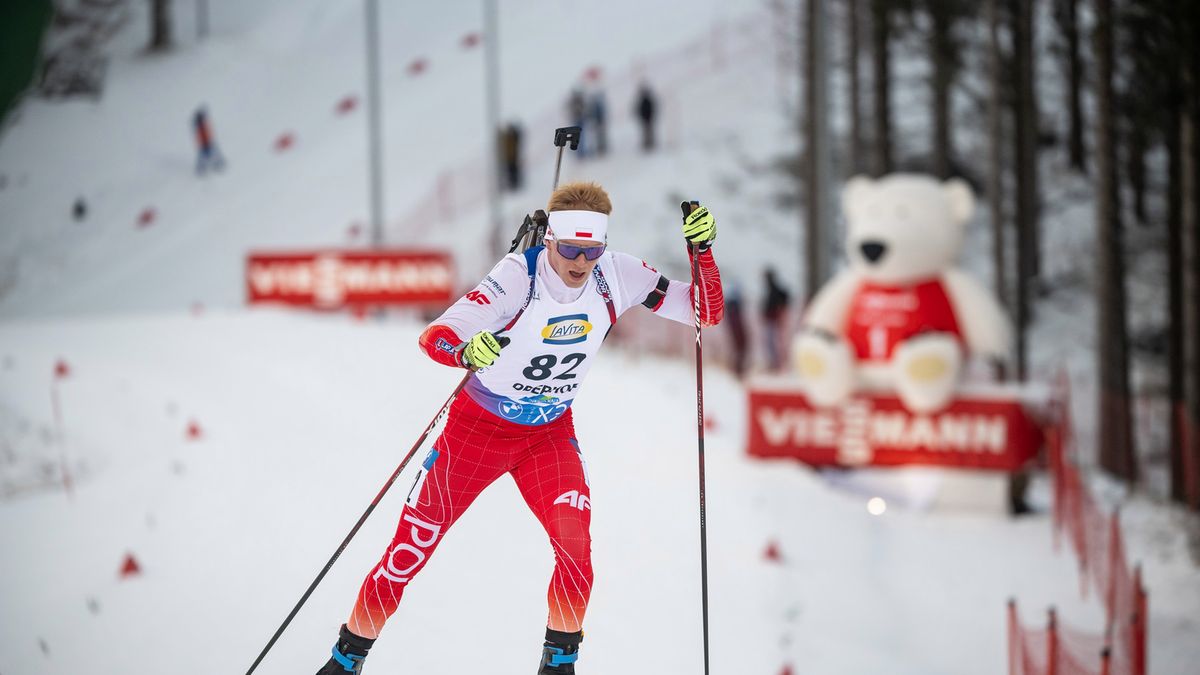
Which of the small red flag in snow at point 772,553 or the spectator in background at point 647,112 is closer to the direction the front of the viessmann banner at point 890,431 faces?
the small red flag in snow

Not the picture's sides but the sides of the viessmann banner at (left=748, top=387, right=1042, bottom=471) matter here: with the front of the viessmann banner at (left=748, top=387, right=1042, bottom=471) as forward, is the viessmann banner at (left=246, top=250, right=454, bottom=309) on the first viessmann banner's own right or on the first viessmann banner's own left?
on the first viessmann banner's own right

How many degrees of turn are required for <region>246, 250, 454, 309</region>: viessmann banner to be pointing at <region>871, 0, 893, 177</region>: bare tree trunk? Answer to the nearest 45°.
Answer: approximately 90° to its left

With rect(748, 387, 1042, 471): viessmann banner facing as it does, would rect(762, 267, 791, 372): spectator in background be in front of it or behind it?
behind

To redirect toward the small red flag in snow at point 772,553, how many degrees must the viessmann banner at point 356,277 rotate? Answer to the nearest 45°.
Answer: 0° — it already faces it

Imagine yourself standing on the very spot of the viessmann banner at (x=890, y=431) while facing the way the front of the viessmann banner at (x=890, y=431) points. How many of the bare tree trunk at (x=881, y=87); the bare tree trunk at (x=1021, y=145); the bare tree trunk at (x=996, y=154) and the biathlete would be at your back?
3

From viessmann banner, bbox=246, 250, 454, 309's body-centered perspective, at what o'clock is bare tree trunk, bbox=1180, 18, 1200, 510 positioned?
The bare tree trunk is roughly at 10 o'clock from the viessmann banner.

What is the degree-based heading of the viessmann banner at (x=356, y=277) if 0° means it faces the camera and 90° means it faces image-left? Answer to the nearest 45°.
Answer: approximately 0°

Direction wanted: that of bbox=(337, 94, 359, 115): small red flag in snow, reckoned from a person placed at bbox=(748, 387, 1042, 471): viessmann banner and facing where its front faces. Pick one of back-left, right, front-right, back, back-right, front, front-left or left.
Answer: back-right

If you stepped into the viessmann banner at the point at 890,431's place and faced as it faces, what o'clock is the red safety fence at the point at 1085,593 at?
The red safety fence is roughly at 11 o'clock from the viessmann banner.

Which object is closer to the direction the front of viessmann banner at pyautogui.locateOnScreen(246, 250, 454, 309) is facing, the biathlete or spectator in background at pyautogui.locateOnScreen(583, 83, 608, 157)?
the biathlete

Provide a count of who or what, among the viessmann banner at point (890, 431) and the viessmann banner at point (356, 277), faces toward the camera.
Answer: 2

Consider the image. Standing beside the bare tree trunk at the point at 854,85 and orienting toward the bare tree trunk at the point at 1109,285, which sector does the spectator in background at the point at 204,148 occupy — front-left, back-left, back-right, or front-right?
back-right

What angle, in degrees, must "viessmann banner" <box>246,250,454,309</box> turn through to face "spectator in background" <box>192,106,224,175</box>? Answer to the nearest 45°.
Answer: approximately 180°

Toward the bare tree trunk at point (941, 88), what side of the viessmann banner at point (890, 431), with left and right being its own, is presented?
back

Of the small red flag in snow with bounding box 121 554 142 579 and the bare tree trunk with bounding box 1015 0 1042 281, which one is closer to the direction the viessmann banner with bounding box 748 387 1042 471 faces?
the small red flag in snow

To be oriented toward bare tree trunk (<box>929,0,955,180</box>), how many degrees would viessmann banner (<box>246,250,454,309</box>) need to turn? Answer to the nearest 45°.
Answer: approximately 90° to its left
